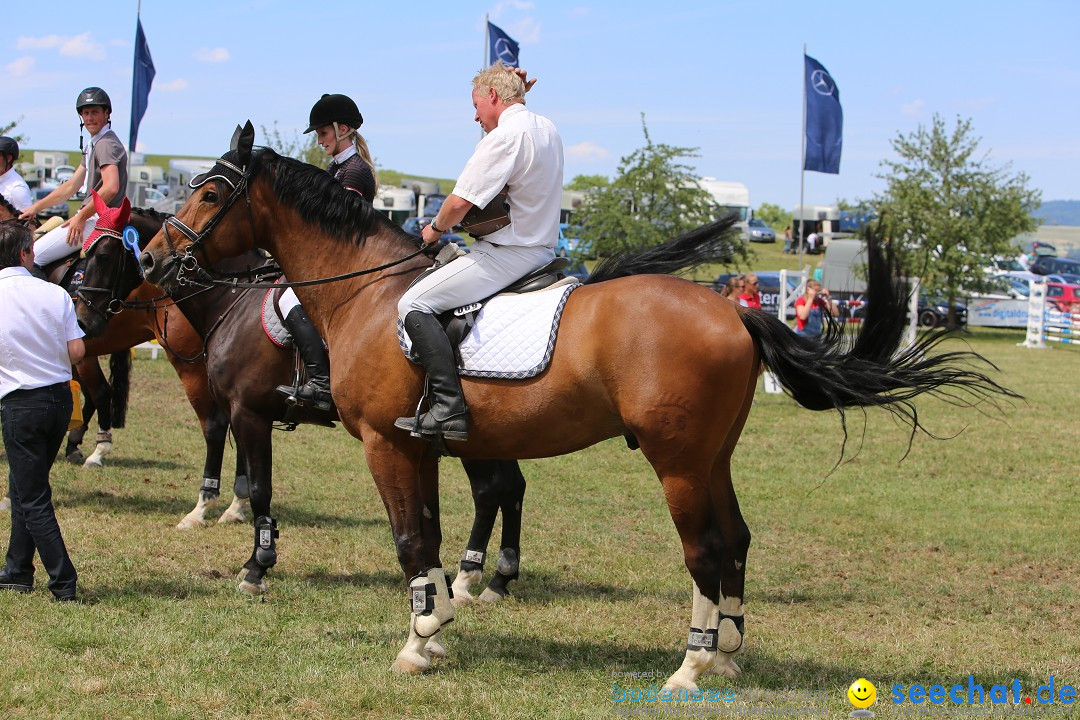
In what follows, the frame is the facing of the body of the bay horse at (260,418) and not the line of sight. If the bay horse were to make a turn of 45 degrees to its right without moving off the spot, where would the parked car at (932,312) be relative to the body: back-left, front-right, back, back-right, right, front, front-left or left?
right

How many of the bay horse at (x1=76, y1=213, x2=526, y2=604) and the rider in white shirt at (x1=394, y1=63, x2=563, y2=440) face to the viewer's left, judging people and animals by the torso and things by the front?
2

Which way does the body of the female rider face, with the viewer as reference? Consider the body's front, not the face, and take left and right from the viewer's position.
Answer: facing to the left of the viewer

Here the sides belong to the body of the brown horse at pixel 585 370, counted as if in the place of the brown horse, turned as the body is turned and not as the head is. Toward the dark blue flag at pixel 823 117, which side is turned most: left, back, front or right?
right

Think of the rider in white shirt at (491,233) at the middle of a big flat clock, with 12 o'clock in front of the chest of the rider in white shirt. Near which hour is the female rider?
The female rider is roughly at 2 o'clock from the rider in white shirt.

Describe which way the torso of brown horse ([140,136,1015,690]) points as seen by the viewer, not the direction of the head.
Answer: to the viewer's left

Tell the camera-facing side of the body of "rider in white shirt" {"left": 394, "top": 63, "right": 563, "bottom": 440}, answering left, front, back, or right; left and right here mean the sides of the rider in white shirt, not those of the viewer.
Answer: left

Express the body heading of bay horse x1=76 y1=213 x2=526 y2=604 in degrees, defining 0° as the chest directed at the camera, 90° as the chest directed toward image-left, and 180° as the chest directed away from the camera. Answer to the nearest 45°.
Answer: approximately 90°

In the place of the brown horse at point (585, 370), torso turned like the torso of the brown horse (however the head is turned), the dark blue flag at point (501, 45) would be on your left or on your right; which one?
on your right

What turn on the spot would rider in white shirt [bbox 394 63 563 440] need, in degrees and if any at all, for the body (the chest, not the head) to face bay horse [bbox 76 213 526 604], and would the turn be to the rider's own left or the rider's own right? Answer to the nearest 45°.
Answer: approximately 45° to the rider's own right

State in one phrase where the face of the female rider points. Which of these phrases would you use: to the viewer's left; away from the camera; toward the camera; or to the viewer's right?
to the viewer's left

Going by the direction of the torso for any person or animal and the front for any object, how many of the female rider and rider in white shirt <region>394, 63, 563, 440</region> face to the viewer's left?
2

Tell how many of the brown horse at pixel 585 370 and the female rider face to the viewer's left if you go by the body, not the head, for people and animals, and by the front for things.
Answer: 2

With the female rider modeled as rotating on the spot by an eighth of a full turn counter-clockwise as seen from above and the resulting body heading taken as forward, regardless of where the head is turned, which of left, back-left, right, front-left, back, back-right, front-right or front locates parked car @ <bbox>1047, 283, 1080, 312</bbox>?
back
